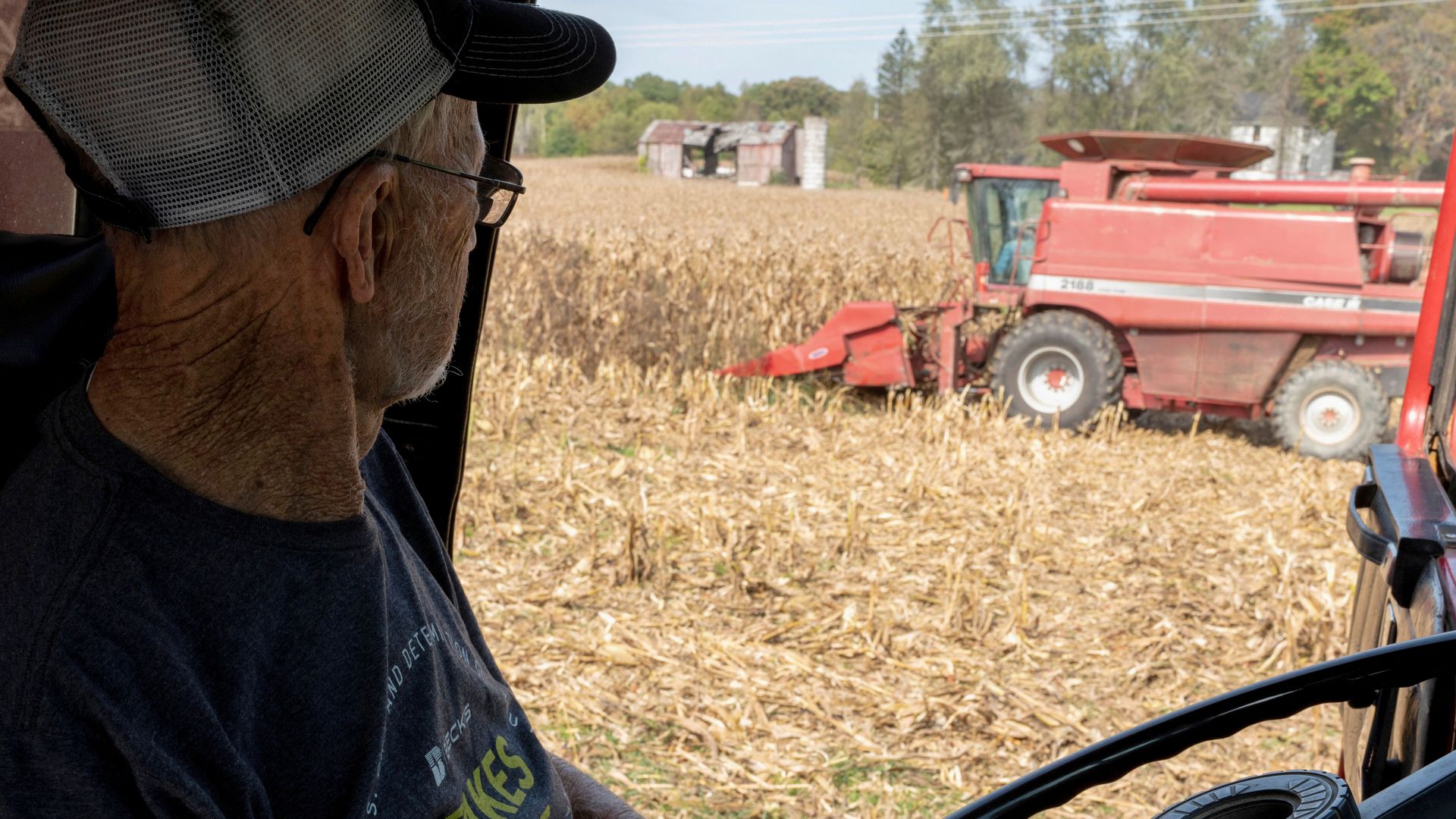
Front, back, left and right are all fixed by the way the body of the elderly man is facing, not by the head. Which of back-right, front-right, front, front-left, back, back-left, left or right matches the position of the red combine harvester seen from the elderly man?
front-left

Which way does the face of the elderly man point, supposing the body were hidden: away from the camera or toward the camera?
away from the camera

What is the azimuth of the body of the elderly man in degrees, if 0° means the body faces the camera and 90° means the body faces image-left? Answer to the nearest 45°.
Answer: approximately 270°

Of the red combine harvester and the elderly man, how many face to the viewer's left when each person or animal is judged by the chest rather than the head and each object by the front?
1

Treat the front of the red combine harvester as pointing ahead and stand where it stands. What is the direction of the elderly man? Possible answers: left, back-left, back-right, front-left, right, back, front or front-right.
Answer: left

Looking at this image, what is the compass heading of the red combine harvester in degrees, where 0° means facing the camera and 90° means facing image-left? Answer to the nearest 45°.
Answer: approximately 90°
